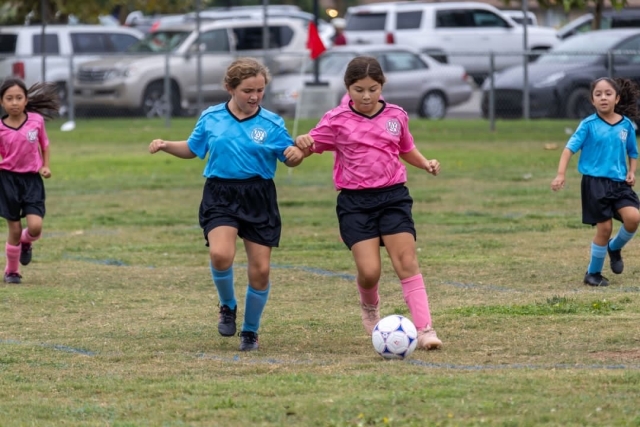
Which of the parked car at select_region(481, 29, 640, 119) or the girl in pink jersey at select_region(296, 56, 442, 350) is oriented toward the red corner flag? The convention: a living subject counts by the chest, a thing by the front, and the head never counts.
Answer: the parked car

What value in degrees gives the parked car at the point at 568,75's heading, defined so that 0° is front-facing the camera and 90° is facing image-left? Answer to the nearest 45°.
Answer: approximately 45°

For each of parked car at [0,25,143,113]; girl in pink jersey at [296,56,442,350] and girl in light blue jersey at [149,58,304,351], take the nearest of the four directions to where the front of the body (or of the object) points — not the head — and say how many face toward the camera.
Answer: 2

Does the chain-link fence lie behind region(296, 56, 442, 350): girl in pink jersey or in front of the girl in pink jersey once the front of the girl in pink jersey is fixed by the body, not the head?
behind

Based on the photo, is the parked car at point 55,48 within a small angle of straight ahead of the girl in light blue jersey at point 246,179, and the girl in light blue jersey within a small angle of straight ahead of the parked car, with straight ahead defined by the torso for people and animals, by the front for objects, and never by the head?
no

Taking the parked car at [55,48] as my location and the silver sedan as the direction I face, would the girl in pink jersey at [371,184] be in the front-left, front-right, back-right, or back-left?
front-right

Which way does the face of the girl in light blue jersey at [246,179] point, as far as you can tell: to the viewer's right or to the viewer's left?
to the viewer's right

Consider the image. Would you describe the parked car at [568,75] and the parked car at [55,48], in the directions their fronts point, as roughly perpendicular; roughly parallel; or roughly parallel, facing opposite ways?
roughly parallel, facing opposite ways

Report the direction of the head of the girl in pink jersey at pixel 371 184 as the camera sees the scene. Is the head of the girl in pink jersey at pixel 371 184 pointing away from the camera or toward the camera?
toward the camera

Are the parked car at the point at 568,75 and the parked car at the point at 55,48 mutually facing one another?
no

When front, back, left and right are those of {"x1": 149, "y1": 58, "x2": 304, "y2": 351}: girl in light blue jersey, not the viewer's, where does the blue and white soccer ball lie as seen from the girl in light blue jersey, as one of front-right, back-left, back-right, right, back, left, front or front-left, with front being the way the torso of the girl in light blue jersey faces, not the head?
front-left

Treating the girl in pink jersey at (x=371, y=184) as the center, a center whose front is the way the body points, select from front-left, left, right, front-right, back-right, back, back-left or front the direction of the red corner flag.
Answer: back

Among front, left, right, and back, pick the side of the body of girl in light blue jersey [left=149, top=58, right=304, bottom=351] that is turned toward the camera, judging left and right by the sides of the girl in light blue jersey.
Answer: front

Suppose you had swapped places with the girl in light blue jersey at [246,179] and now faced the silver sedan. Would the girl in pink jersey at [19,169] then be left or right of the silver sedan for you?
left

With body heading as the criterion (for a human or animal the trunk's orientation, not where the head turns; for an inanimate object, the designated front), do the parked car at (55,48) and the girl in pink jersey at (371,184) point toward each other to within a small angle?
no

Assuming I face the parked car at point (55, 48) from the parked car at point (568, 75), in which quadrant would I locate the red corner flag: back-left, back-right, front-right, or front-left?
front-left

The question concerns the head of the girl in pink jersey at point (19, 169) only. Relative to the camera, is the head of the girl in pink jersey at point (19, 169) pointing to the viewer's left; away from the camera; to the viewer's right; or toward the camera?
toward the camera

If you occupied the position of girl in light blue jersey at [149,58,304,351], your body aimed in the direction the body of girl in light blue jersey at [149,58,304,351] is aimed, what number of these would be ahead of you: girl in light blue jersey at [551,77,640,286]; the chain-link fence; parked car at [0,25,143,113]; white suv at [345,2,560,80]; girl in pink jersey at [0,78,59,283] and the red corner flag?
0

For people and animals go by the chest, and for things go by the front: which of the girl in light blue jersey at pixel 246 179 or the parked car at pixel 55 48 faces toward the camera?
the girl in light blue jersey
